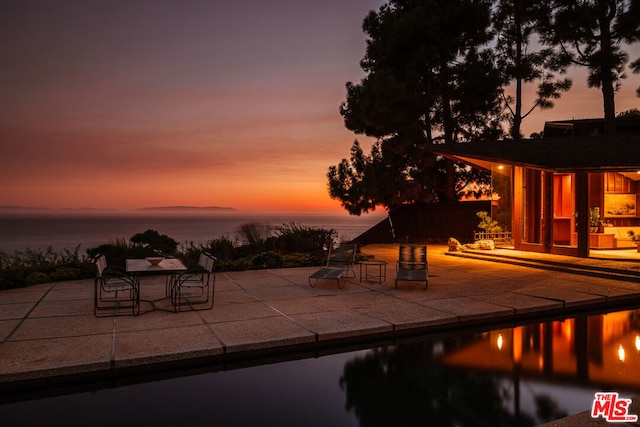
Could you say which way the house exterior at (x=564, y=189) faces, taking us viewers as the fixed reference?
facing the viewer and to the left of the viewer

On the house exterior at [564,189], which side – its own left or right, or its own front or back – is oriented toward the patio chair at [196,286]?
front

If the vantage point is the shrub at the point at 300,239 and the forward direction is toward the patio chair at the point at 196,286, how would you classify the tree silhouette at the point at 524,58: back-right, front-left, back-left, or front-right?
back-left

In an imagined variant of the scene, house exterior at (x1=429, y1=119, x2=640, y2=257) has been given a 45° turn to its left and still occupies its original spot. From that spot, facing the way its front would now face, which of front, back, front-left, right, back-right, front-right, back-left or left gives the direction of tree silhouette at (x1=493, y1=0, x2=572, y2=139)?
back

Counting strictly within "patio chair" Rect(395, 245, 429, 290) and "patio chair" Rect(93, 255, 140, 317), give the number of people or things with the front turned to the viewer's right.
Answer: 1

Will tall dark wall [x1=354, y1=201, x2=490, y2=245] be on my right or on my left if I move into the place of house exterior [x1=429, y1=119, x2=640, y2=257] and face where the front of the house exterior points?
on my right

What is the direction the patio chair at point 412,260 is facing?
toward the camera

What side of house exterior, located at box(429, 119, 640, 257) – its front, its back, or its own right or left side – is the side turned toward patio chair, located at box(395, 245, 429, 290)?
front

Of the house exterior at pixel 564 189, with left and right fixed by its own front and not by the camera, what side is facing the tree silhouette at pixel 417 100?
right

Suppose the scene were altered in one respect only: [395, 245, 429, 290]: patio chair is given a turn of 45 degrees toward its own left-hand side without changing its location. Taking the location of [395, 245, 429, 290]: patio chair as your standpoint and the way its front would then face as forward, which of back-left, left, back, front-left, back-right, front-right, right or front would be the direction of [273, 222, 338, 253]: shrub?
back

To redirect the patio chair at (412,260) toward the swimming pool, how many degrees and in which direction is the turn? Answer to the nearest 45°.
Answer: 0° — it already faces it

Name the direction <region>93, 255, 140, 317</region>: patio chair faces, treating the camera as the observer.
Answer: facing to the right of the viewer

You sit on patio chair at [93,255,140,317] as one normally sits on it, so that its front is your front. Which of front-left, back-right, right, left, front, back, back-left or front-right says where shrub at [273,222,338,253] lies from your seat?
front-left

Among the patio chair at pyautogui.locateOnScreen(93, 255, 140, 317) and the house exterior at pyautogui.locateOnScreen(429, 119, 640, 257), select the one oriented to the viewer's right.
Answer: the patio chair

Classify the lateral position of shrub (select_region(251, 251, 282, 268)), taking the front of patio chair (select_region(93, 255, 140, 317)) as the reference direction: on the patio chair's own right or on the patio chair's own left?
on the patio chair's own left

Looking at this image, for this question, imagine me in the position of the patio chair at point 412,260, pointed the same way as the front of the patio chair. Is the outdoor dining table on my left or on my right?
on my right

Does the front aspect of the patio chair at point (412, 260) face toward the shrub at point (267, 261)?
no

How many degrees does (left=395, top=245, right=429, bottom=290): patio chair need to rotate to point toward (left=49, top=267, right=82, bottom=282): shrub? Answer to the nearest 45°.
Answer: approximately 90° to its right

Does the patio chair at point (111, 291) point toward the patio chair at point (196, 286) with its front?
yes

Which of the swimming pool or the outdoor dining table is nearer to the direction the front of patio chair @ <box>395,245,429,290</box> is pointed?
the swimming pool

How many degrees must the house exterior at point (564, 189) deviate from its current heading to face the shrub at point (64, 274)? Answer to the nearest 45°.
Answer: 0° — it already faces it
